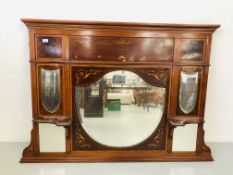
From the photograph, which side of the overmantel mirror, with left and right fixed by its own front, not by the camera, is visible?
front
